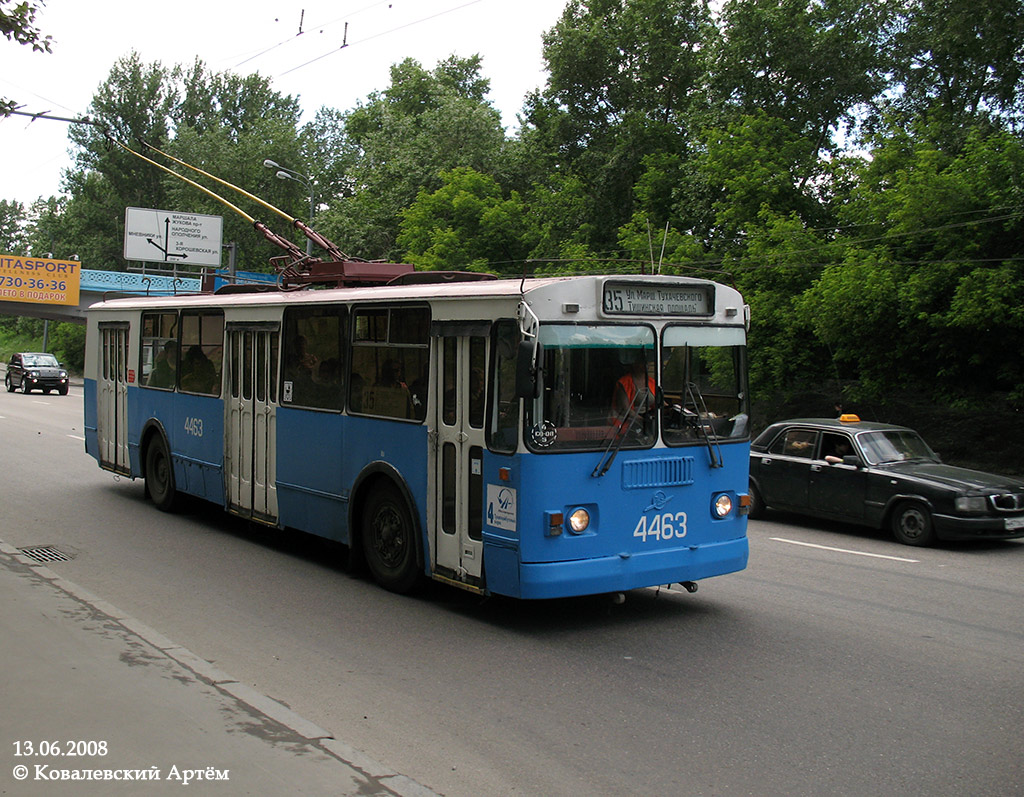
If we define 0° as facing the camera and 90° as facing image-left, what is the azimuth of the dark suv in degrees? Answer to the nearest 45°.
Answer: approximately 315°

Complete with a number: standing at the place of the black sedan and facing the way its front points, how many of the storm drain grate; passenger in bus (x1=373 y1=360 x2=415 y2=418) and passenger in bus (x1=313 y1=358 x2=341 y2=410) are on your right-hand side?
3

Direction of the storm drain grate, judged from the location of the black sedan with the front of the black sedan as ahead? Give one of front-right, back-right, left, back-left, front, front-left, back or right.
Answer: right

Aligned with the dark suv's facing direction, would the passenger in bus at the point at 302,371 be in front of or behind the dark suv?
in front

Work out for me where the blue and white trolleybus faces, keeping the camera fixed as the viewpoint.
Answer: facing the viewer and to the right of the viewer

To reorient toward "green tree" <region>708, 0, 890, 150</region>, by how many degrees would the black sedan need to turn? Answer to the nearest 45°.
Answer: approximately 135° to its left

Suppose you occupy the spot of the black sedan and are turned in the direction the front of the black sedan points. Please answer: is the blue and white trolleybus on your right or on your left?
on your right
